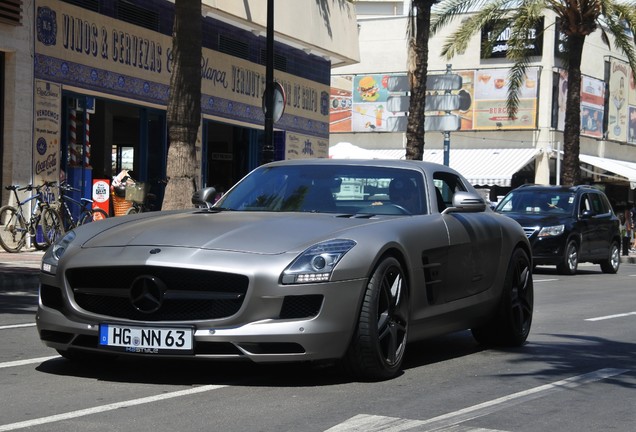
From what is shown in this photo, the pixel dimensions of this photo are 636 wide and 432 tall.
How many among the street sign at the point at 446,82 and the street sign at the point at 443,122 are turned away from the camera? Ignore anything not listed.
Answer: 2

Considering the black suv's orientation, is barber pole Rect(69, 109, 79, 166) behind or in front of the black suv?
in front

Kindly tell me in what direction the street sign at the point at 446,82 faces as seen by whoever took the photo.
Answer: facing away from the viewer

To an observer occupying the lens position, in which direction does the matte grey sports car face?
facing the viewer and to the left of the viewer

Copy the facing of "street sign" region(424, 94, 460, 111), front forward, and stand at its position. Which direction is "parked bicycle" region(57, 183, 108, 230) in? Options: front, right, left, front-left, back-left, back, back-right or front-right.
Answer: back-left

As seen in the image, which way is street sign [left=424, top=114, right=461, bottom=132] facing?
away from the camera

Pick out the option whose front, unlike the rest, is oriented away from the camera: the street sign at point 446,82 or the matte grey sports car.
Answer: the street sign

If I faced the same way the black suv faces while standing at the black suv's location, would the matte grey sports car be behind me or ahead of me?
ahead

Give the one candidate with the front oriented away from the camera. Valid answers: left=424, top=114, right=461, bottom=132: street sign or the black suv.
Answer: the street sign

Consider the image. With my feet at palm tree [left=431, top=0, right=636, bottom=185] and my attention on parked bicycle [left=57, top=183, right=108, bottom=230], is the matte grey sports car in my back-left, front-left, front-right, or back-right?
front-left

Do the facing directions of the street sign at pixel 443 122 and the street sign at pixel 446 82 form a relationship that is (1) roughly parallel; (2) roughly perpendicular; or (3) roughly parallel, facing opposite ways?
roughly parallel

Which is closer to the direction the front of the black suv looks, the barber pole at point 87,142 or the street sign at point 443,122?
the barber pole
